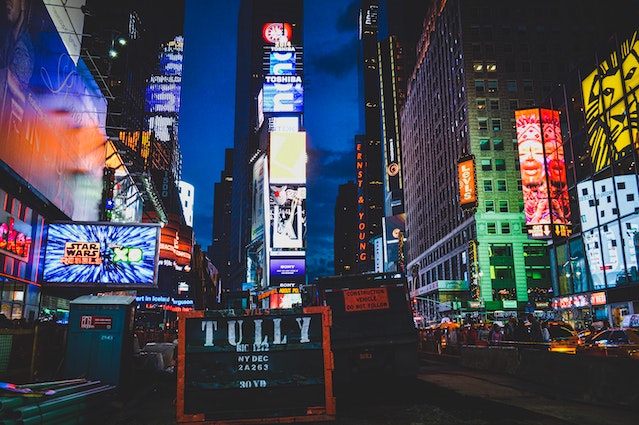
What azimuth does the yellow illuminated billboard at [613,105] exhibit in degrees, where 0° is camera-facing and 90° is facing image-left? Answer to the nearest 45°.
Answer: approximately 45°

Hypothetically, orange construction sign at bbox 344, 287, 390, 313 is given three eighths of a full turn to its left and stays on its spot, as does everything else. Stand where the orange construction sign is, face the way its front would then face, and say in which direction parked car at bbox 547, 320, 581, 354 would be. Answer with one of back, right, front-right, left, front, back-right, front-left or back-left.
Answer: front

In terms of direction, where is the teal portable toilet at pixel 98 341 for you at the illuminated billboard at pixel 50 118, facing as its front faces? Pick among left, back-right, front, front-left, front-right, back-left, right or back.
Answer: front-right

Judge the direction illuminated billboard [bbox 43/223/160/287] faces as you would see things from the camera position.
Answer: facing the viewer

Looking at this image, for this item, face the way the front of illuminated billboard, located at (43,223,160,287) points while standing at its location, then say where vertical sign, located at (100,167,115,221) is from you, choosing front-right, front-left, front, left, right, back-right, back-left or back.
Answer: back

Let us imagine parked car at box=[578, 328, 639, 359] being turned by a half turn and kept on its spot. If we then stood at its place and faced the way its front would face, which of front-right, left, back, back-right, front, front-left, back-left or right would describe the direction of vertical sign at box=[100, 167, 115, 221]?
back

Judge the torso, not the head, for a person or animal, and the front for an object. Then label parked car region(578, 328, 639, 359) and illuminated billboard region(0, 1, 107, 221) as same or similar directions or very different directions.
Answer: very different directions

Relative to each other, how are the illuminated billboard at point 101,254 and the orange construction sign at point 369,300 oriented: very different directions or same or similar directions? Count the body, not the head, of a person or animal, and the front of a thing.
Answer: same or similar directions

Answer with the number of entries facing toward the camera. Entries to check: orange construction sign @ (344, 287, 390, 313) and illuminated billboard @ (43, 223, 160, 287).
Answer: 2

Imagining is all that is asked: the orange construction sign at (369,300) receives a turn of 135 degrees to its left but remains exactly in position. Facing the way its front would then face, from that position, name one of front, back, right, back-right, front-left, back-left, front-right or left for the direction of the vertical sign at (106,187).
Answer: left

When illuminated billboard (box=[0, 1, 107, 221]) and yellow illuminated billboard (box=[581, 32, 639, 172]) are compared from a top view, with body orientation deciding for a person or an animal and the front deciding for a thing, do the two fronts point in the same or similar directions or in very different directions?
very different directions

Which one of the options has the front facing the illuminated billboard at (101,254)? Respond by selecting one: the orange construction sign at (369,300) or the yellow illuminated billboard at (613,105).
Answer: the yellow illuminated billboard

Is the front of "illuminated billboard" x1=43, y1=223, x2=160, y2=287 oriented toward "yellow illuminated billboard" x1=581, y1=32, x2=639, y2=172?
no

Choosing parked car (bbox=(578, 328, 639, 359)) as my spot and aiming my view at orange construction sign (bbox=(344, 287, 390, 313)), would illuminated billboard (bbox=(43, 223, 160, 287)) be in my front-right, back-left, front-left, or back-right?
front-right

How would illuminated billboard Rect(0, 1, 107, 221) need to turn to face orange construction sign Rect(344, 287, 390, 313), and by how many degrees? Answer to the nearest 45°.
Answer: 0° — it already faces it

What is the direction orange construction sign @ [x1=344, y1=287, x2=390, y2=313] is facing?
toward the camera

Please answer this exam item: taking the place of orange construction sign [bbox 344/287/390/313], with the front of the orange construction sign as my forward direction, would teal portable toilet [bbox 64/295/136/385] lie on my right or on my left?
on my right

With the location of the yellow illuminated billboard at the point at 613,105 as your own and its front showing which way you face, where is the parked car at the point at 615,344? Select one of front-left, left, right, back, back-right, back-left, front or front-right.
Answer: front-left
